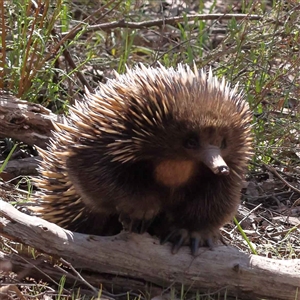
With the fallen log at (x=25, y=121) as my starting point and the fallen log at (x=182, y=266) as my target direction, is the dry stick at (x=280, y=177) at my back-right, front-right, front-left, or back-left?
front-left

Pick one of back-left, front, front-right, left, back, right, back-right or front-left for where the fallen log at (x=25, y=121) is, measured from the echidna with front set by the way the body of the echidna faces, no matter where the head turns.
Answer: back

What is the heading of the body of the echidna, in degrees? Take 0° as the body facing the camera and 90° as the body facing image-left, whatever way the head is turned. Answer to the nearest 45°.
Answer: approximately 315°
